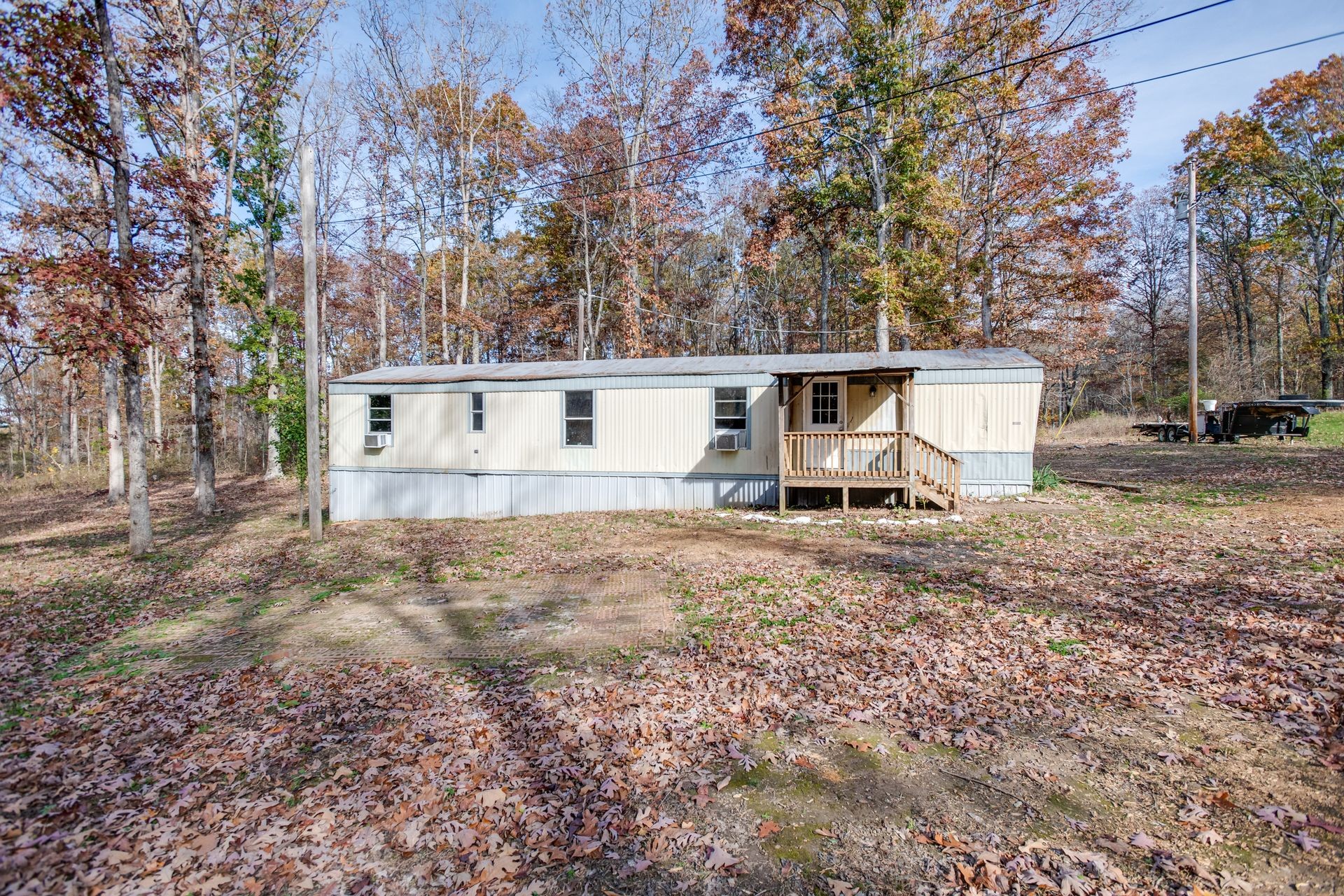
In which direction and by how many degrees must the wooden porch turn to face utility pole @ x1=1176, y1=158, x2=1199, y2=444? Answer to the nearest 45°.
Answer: approximately 135° to its left

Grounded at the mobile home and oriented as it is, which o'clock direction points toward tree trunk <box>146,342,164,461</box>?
The tree trunk is roughly at 4 o'clock from the mobile home.

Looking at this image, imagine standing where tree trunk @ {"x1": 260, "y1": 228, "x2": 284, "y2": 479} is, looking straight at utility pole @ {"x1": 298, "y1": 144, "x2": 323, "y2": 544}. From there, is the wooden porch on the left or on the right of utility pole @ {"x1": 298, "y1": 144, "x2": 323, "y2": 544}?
left

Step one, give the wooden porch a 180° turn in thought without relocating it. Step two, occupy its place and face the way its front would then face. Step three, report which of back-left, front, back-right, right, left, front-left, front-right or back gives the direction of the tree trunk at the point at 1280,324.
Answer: front-right

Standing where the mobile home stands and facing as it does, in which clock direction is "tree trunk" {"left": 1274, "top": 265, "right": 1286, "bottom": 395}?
The tree trunk is roughly at 8 o'clock from the mobile home.

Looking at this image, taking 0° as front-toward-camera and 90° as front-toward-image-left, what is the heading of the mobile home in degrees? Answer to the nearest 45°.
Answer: approximately 0°

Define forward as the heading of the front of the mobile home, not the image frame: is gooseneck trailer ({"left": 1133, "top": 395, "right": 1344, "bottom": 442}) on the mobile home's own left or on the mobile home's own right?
on the mobile home's own left

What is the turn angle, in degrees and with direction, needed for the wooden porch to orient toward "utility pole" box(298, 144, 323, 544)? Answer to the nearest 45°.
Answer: approximately 45° to its right

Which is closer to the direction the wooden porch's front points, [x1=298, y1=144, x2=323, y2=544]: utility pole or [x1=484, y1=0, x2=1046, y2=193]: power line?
the utility pole

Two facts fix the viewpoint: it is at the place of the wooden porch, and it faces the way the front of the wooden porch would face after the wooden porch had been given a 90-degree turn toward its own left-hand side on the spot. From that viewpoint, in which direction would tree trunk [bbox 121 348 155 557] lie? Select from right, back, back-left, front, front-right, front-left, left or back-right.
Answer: back-right

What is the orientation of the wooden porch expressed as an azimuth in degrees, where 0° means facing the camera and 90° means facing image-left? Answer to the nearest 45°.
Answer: approximately 0°

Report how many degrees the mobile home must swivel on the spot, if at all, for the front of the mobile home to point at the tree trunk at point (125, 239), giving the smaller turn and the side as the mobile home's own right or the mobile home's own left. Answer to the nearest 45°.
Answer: approximately 45° to the mobile home's own right

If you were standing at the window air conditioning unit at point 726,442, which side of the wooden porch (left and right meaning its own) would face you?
right

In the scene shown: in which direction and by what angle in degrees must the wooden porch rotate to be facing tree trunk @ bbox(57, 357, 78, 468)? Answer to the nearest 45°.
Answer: approximately 90° to its right

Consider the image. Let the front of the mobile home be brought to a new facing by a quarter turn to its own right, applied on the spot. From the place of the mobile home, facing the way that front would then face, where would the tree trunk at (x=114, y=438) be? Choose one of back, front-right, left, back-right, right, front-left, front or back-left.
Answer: front
